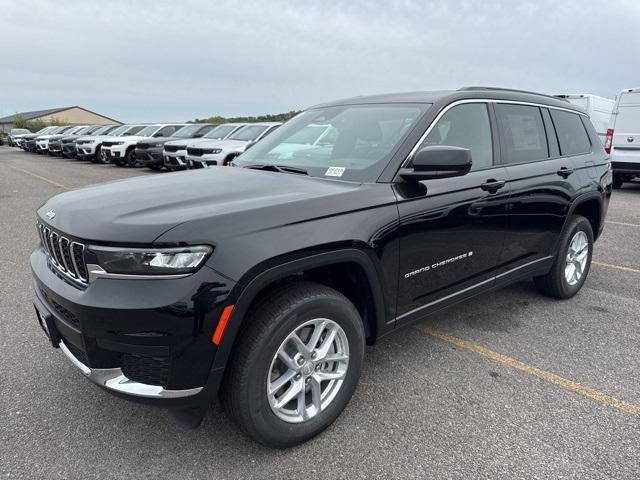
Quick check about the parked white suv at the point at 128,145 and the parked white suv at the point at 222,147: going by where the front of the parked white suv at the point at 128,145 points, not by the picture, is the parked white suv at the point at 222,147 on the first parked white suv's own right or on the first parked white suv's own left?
on the first parked white suv's own left

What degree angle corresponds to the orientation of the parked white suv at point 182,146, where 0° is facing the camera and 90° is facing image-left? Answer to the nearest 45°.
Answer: approximately 45°

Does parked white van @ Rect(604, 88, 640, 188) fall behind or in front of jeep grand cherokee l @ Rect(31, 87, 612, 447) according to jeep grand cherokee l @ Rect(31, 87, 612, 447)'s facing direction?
behind

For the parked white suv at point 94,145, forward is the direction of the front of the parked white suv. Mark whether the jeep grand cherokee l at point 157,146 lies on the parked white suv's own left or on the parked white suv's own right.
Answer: on the parked white suv's own left

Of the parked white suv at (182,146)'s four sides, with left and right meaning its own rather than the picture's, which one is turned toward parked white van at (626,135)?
left

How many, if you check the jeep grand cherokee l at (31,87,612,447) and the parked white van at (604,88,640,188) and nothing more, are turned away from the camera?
1

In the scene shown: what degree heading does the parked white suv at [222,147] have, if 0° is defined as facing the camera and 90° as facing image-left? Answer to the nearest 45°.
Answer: approximately 45°

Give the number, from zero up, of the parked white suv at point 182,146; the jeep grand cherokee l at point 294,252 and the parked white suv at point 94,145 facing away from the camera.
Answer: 0

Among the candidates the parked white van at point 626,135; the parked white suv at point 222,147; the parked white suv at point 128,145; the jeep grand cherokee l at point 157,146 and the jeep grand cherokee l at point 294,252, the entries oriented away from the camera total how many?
1

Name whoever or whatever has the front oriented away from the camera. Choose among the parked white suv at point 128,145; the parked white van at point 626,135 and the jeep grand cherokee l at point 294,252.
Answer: the parked white van at point 626,135

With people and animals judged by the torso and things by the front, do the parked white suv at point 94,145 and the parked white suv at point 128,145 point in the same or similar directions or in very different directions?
same or similar directions

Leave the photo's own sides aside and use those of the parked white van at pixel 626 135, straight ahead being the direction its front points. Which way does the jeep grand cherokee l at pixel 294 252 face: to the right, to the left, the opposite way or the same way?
the opposite way

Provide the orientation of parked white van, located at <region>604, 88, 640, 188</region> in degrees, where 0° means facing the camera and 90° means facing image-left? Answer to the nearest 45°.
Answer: approximately 180°

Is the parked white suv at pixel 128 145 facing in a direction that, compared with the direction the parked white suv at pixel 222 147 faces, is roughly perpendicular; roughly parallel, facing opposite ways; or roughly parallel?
roughly parallel

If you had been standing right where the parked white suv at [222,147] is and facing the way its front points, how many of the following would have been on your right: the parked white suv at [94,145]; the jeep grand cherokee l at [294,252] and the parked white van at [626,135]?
1
